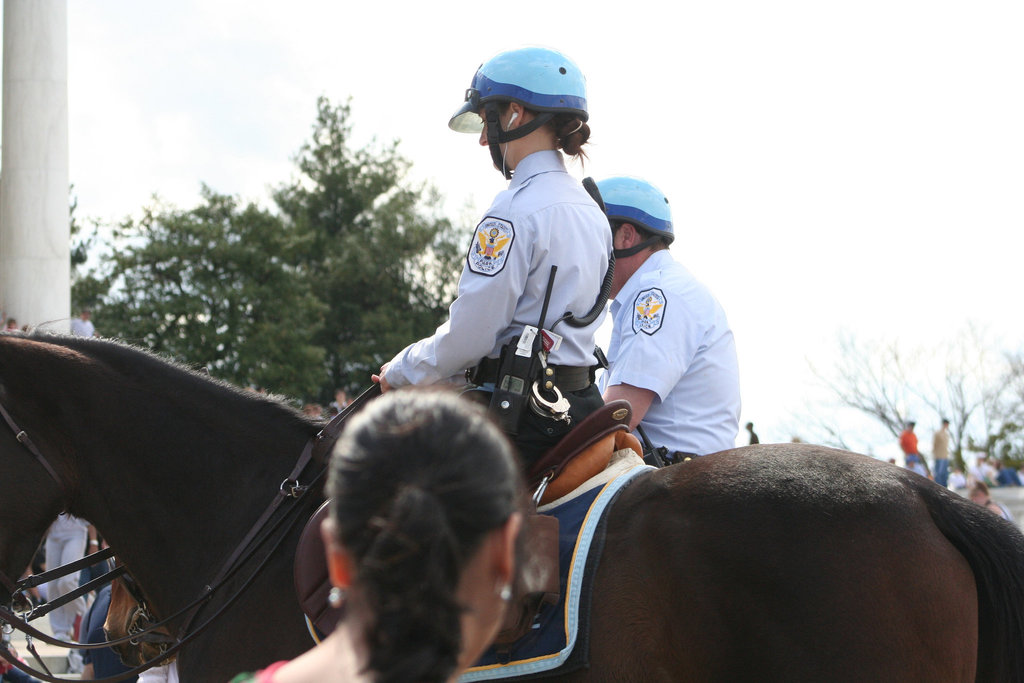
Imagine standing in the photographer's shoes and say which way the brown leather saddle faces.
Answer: facing to the left of the viewer

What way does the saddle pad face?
to the viewer's left

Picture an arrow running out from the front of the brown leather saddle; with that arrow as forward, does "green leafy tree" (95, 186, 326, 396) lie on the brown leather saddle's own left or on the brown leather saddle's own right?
on the brown leather saddle's own right

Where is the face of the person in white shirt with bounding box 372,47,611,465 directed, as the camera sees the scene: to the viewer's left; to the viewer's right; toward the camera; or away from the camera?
to the viewer's left

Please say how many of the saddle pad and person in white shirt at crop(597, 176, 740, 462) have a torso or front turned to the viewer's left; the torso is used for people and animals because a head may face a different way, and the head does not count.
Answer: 2

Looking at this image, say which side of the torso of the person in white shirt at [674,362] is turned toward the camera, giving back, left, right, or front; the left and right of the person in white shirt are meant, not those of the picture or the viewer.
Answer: left

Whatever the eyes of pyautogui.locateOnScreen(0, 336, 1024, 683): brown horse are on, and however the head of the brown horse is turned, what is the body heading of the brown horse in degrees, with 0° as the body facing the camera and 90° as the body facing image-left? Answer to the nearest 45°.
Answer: approximately 90°

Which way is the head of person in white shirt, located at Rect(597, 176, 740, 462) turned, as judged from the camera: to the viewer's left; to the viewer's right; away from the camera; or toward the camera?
to the viewer's left

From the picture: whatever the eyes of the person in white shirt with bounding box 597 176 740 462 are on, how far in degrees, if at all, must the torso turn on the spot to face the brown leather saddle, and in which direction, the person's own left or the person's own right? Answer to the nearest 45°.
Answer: approximately 90° to the person's own left

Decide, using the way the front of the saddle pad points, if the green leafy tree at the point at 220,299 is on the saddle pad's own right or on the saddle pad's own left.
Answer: on the saddle pad's own right
